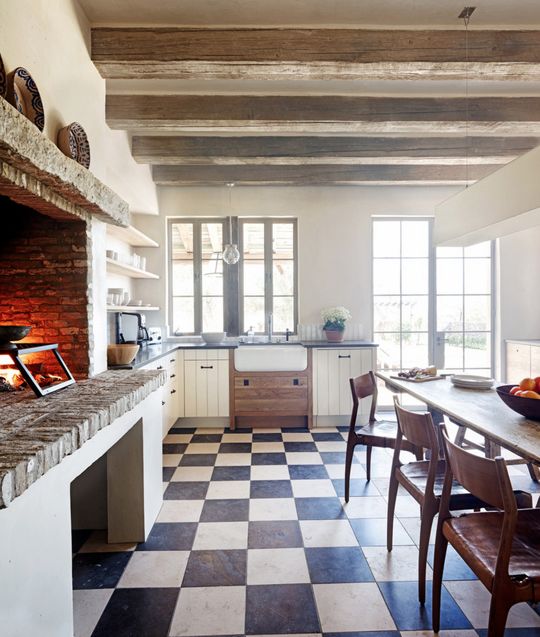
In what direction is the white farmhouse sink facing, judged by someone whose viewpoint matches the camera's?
facing the viewer

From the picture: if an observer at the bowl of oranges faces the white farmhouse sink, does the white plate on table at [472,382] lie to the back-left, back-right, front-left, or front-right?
front-right

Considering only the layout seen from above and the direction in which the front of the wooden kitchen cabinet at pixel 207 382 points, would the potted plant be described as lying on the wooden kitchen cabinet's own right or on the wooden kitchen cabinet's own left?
on the wooden kitchen cabinet's own left

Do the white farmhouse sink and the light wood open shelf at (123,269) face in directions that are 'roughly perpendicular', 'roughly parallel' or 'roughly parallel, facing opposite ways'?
roughly perpendicular

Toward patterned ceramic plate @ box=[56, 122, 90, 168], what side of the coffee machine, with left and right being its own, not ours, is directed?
right

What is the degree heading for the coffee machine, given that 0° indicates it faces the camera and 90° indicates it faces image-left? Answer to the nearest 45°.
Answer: approximately 270°

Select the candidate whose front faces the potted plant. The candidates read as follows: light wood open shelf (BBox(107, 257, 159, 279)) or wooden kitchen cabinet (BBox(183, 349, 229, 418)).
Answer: the light wood open shelf

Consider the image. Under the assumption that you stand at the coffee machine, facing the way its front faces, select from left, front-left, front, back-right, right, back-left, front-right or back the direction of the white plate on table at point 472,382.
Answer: front-right

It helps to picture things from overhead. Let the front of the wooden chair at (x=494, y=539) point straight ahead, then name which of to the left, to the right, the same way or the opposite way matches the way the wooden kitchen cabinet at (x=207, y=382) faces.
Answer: to the right

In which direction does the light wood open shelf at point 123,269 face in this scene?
to the viewer's right

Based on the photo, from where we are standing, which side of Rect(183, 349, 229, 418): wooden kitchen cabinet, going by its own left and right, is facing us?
front

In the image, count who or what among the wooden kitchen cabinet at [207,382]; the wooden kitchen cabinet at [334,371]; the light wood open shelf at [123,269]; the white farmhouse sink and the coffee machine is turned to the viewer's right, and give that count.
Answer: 2

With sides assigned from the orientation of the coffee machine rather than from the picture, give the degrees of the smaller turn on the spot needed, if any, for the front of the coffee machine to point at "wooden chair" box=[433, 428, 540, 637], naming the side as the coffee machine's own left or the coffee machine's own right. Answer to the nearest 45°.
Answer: approximately 90° to the coffee machine's own right

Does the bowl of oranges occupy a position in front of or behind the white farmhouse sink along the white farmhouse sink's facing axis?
in front

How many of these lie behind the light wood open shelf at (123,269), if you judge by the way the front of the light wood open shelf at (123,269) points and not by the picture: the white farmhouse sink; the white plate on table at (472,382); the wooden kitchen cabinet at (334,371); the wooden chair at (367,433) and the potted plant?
0

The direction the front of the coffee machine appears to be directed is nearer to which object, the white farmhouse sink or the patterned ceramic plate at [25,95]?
the white farmhouse sink
